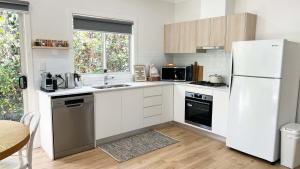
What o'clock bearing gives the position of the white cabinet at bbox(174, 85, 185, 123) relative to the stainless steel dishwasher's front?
The white cabinet is roughly at 10 o'clock from the stainless steel dishwasher.

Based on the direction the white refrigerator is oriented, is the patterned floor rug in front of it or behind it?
in front

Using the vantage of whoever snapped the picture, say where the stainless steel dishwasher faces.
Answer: facing the viewer and to the right of the viewer

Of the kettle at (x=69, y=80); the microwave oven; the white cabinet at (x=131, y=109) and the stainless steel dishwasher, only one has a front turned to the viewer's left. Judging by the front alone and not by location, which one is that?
the kettle

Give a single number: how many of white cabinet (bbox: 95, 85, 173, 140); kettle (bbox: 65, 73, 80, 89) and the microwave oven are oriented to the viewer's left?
1

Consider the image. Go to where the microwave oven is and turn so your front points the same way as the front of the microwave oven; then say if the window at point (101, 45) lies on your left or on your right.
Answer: on your right

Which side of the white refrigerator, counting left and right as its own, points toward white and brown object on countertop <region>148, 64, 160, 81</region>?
right
